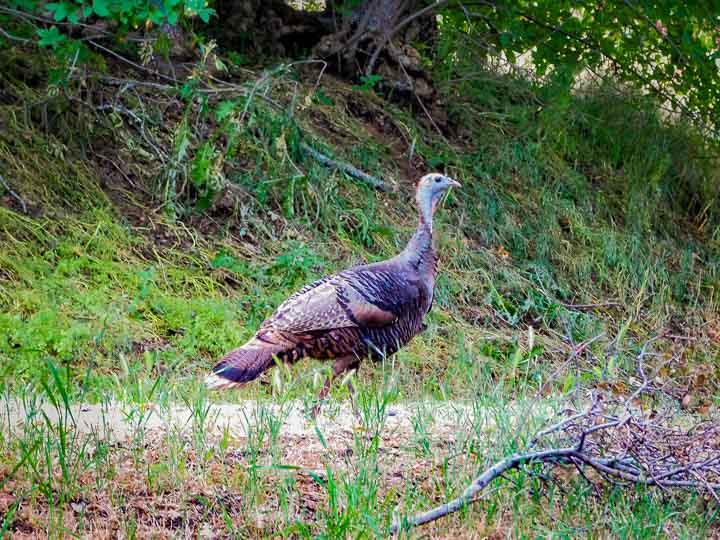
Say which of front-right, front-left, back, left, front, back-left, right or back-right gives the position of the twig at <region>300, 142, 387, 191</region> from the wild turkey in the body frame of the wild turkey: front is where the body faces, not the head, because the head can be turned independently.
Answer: left

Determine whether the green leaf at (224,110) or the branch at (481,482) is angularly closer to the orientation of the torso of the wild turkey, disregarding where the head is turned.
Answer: the branch

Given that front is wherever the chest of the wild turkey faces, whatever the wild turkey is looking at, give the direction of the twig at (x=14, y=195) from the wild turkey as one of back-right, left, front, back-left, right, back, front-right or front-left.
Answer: back-left

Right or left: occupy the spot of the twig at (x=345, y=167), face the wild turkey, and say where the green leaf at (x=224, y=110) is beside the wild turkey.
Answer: right

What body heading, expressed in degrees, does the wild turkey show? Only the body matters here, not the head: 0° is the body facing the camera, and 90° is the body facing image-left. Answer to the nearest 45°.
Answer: approximately 270°

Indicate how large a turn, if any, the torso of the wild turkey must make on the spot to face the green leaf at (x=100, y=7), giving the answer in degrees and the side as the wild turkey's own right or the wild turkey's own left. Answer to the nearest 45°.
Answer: approximately 135° to the wild turkey's own left

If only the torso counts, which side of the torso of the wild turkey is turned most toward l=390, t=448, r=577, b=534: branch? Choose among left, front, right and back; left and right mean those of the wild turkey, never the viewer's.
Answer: right
